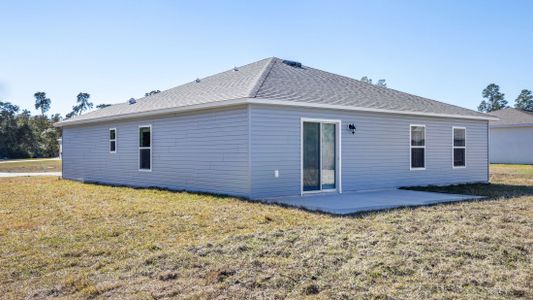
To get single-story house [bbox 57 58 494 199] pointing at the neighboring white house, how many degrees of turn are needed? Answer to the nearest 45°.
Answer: approximately 90° to its right
